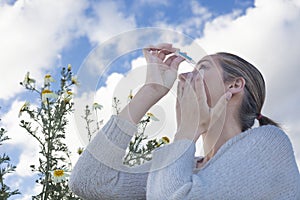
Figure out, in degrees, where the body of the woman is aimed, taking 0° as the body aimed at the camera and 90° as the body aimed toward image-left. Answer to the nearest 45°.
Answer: approximately 90°
